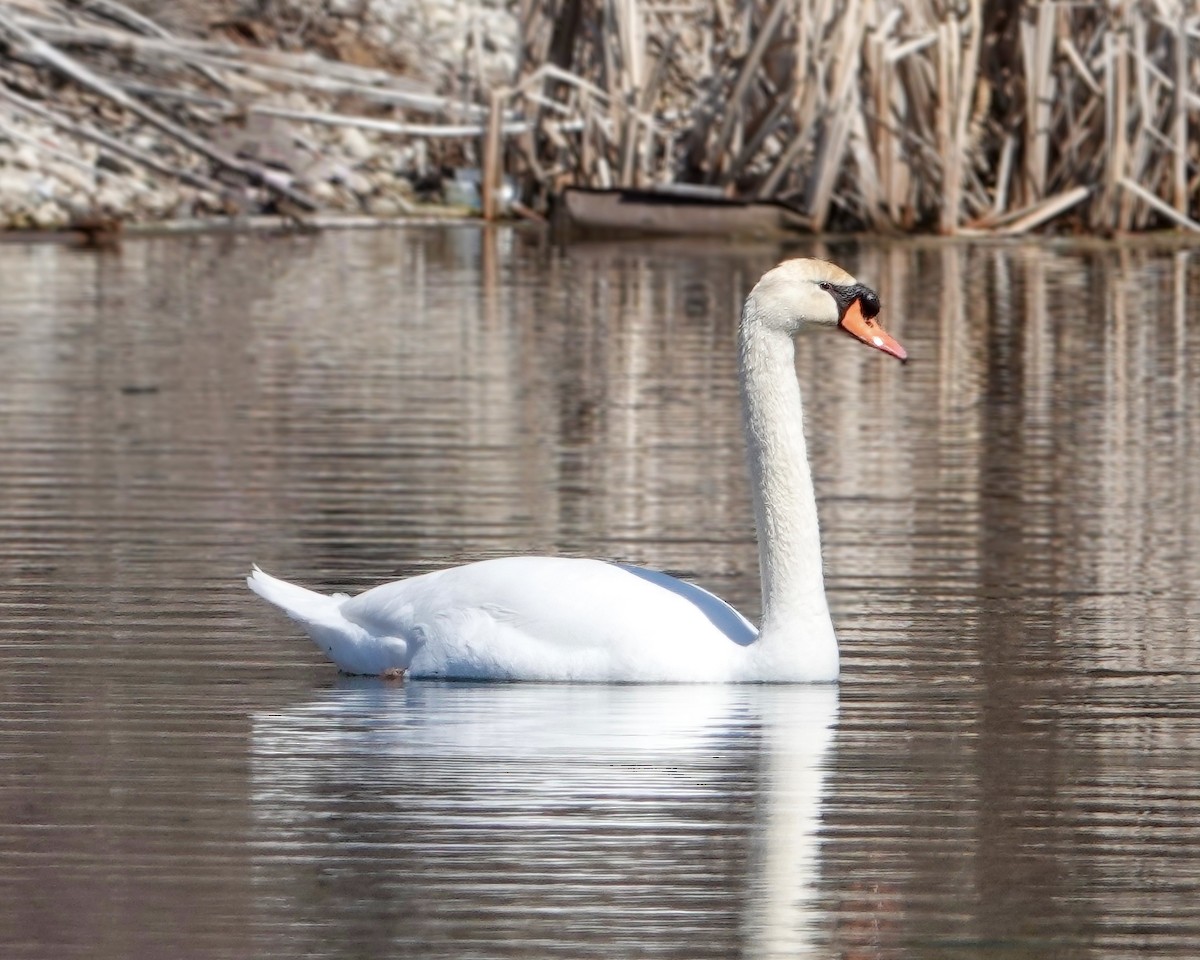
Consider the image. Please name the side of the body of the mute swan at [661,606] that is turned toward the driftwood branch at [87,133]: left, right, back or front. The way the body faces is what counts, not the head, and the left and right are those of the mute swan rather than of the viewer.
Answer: left

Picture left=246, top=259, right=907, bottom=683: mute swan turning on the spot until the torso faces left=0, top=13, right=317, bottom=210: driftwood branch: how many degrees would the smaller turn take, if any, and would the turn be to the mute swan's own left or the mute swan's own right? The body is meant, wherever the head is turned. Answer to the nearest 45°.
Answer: approximately 90° to the mute swan's own left

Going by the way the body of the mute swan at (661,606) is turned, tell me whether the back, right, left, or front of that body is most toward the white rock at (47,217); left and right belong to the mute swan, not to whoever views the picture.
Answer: left

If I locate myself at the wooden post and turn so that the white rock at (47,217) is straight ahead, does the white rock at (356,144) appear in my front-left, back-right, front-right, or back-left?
front-right

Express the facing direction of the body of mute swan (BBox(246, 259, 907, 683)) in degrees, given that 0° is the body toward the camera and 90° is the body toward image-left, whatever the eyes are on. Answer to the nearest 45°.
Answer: approximately 270°

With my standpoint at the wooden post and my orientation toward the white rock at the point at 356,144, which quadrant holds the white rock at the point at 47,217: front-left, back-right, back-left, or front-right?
front-left

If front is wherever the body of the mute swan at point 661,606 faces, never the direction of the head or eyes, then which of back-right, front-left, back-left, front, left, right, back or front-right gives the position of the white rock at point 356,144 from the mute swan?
left
